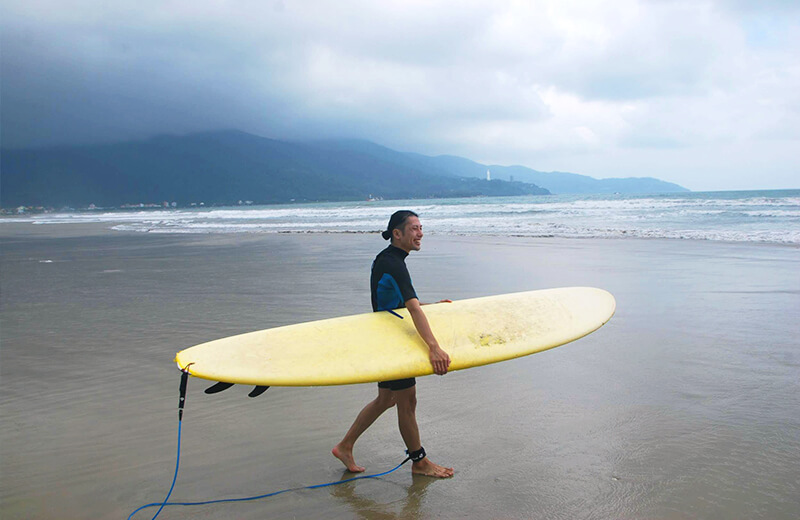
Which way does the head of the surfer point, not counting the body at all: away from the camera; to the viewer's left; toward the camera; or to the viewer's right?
to the viewer's right

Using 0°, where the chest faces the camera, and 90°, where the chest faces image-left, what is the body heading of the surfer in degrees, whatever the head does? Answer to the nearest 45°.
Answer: approximately 270°
